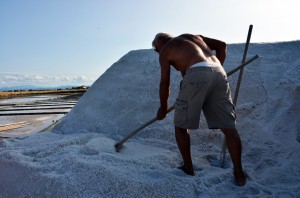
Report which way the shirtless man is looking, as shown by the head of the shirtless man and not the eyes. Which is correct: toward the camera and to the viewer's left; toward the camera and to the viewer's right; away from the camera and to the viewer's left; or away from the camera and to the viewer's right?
away from the camera and to the viewer's left

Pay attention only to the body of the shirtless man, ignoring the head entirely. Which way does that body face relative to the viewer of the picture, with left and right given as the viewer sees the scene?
facing away from the viewer and to the left of the viewer
